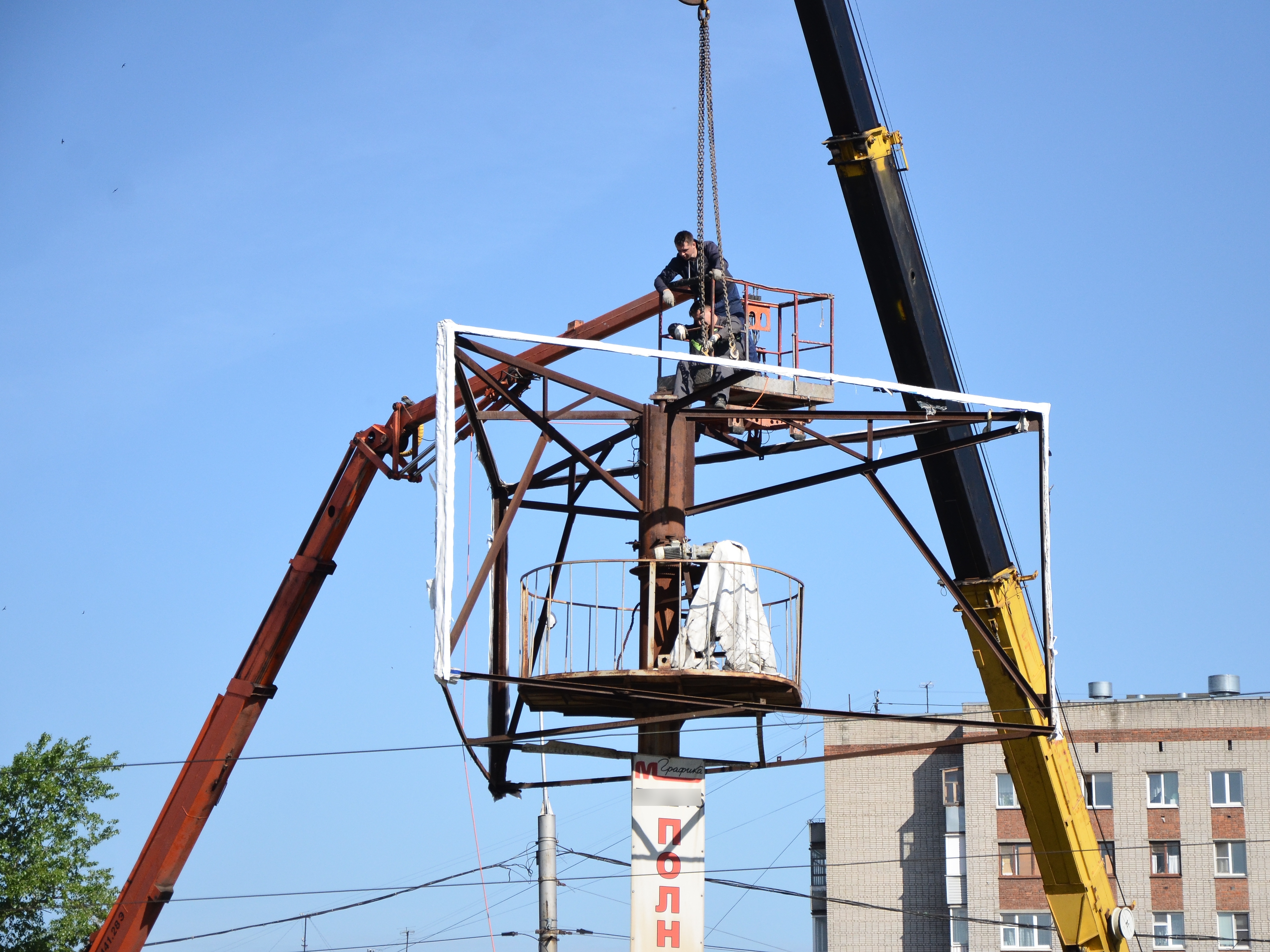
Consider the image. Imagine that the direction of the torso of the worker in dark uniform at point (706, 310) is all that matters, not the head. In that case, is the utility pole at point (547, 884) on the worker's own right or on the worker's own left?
on the worker's own right

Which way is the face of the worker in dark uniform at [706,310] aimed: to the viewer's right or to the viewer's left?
to the viewer's left

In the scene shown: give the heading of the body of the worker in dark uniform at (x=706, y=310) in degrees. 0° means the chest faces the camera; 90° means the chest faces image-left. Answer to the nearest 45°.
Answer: approximately 45°
